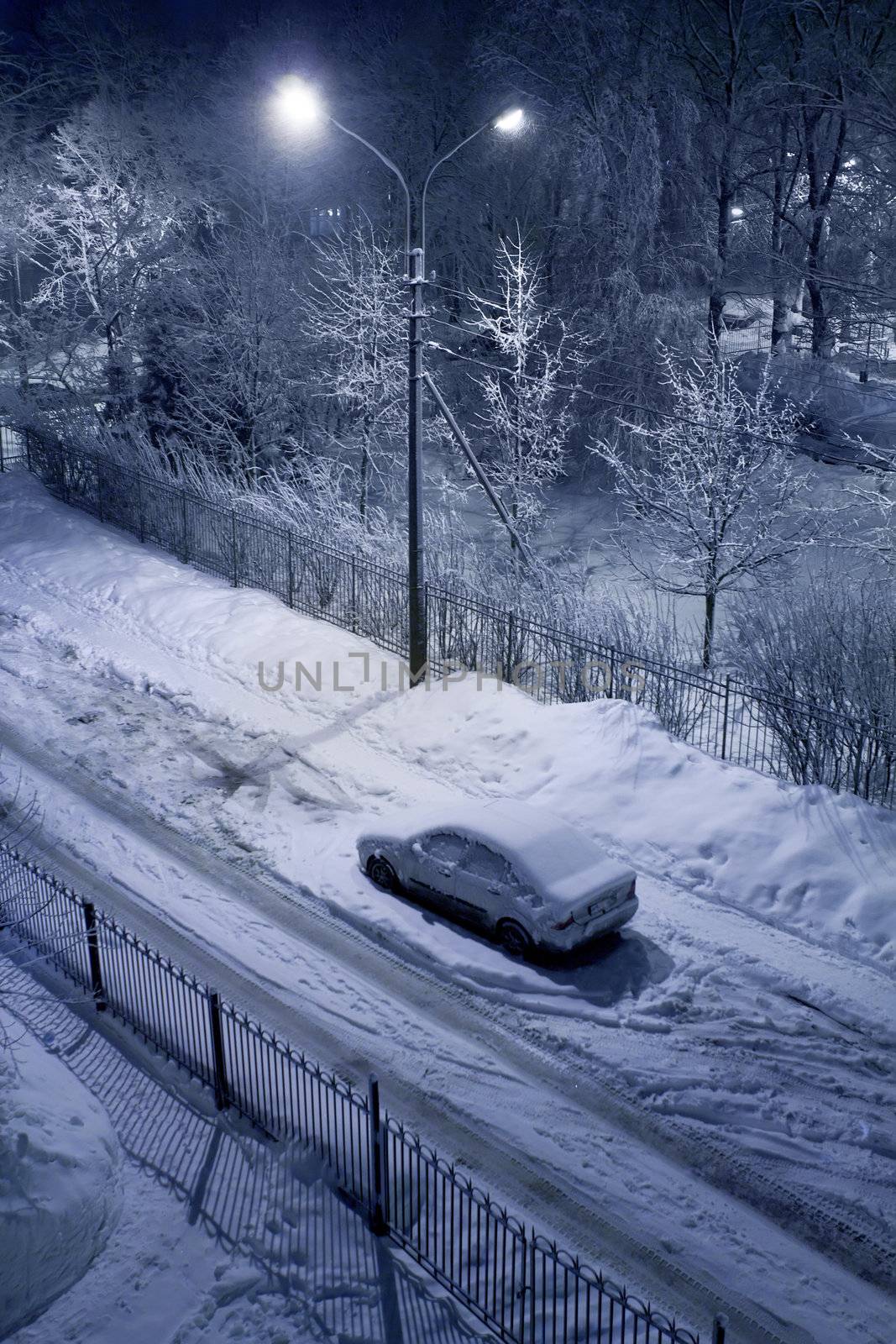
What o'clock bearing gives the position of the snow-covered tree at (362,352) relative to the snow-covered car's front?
The snow-covered tree is roughly at 1 o'clock from the snow-covered car.

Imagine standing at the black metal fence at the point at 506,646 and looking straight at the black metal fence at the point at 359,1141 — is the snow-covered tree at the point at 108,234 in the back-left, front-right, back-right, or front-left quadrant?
back-right

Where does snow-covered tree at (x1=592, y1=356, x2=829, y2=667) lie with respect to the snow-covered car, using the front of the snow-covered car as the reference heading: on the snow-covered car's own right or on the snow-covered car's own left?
on the snow-covered car's own right

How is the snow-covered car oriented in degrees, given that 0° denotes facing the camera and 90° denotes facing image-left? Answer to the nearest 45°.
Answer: approximately 135°

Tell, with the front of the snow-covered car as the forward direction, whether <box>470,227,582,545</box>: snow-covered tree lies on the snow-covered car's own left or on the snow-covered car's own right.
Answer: on the snow-covered car's own right

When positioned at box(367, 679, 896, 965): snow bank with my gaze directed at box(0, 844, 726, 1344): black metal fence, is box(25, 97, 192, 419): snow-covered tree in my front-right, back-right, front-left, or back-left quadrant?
back-right
